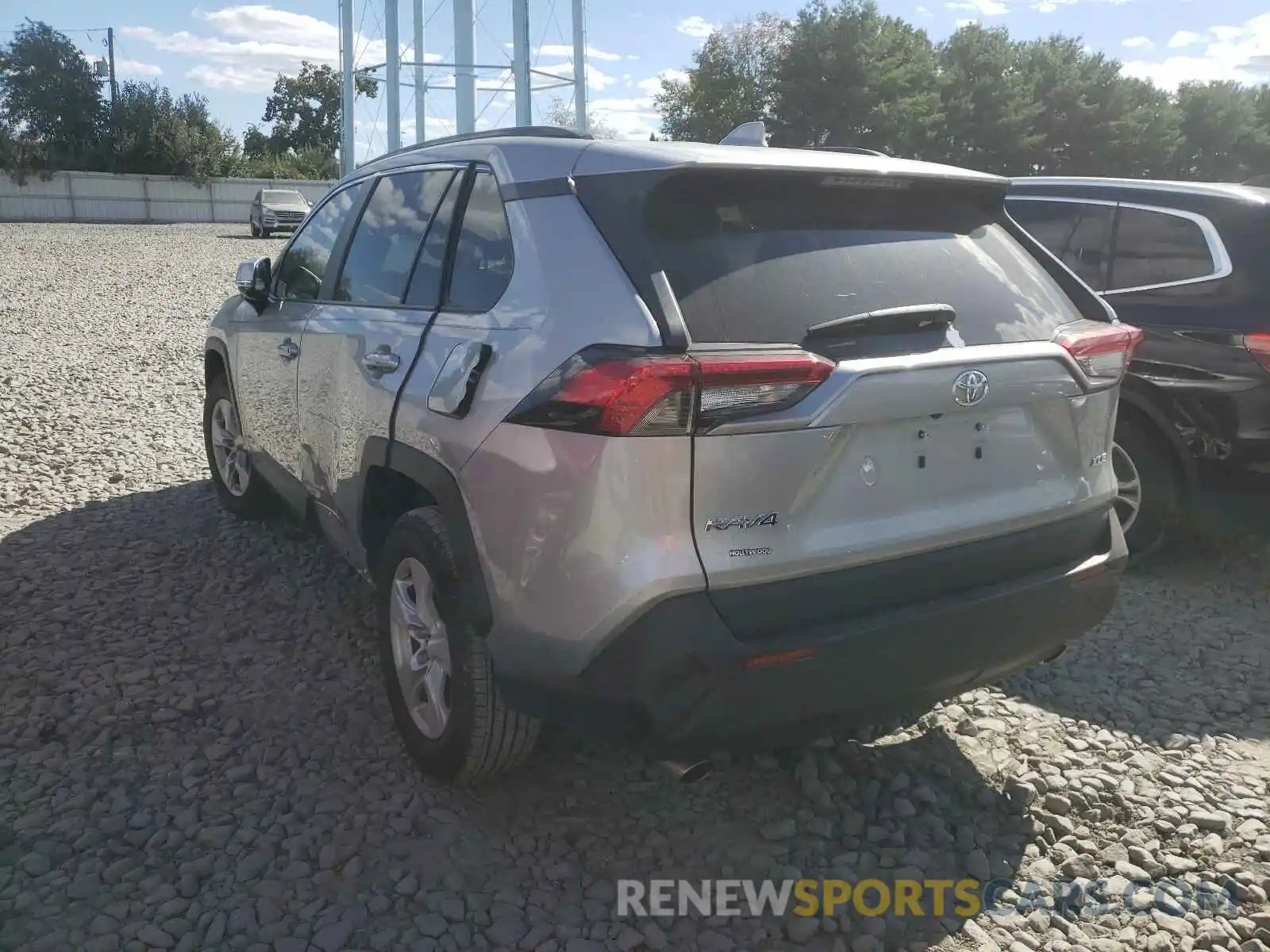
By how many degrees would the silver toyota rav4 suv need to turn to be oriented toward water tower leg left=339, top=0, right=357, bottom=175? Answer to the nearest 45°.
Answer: approximately 45° to its right

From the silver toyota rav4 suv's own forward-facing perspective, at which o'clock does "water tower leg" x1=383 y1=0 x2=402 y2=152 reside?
The water tower leg is roughly at 1 o'clock from the silver toyota rav4 suv.

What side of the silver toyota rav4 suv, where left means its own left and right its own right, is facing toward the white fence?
front

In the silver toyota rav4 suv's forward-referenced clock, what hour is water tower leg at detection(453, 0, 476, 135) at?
The water tower leg is roughly at 1 o'clock from the silver toyota rav4 suv.

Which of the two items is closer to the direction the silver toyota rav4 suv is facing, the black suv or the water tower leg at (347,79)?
the water tower leg

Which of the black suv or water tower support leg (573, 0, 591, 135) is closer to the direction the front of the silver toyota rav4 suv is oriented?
the water tower support leg

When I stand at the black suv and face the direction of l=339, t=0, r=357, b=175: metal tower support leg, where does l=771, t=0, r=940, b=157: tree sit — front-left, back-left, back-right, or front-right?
front-right

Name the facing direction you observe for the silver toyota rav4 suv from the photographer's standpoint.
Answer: facing away from the viewer and to the left of the viewer

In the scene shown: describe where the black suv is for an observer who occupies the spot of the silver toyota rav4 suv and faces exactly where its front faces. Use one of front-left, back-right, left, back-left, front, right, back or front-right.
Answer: right

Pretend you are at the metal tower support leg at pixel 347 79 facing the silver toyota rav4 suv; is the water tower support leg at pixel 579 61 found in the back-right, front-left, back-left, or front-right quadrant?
front-left

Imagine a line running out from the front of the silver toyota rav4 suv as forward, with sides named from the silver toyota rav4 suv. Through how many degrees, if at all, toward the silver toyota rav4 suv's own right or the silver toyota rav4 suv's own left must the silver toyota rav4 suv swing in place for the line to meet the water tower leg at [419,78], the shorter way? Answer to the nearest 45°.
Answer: approximately 45° to the silver toyota rav4 suv's own right

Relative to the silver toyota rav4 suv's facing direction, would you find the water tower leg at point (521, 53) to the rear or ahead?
ahead

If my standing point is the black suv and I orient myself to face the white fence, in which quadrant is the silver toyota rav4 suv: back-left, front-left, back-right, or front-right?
back-left
